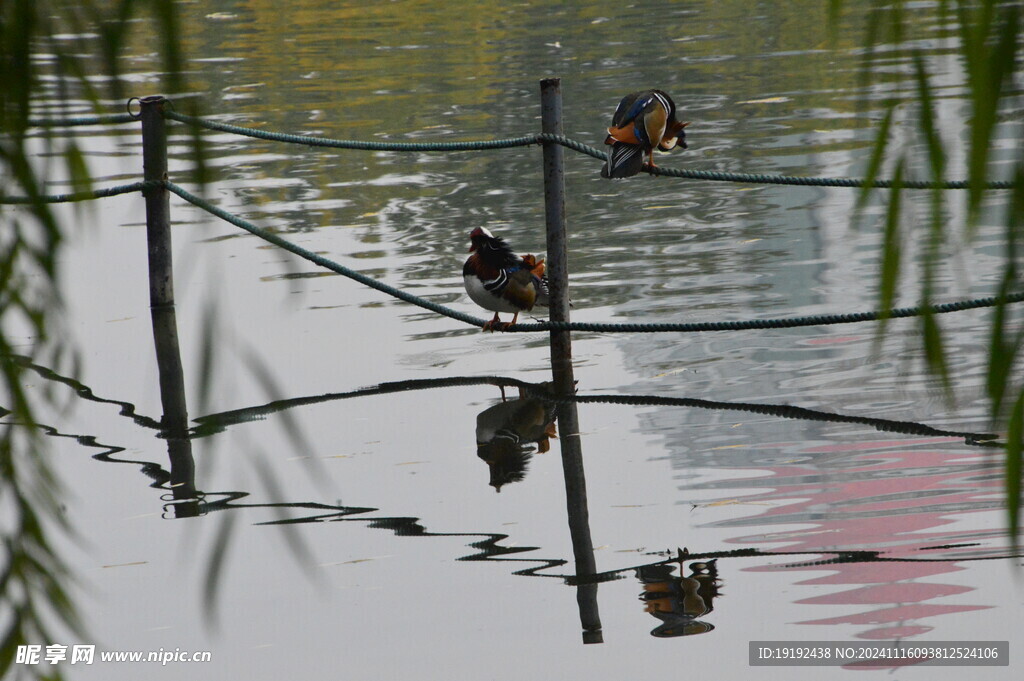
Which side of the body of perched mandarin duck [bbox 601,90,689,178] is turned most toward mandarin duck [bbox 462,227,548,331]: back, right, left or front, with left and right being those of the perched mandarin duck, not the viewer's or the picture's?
back

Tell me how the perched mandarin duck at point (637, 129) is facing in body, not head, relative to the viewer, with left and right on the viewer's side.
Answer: facing to the right of the viewer

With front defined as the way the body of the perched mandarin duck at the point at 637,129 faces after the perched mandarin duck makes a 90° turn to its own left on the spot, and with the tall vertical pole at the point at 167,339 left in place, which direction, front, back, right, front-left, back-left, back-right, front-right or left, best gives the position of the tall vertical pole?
left

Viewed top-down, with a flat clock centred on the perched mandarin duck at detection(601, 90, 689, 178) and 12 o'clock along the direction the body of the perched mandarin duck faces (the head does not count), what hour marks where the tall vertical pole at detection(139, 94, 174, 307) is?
The tall vertical pole is roughly at 6 o'clock from the perched mandarin duck.
